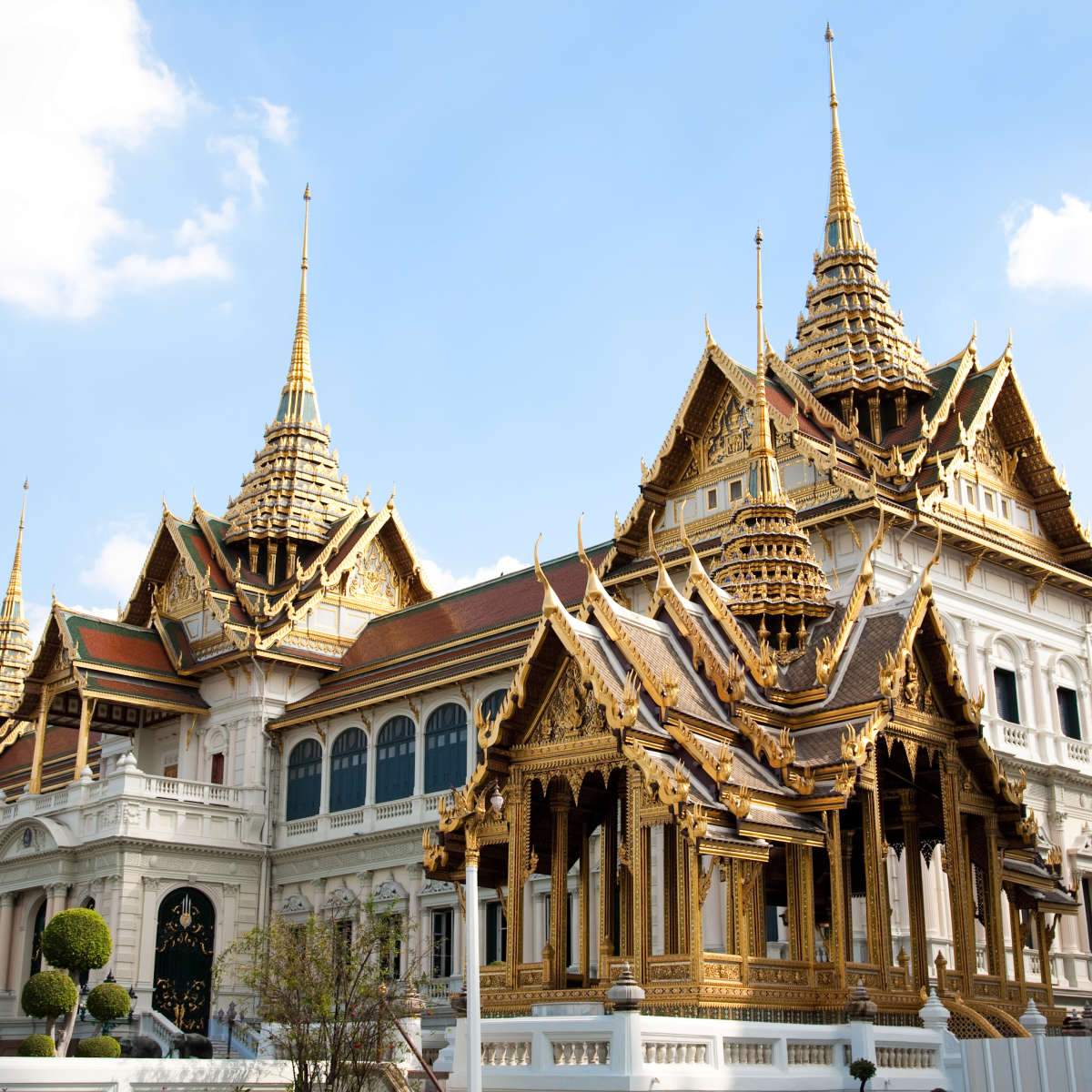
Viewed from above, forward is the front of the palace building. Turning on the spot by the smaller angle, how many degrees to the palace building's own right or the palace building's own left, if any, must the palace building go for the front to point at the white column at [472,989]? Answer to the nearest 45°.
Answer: approximately 45° to the palace building's own left

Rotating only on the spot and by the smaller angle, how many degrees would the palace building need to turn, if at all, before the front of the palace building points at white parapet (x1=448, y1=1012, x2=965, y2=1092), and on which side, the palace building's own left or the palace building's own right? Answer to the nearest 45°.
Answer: approximately 45° to the palace building's own left

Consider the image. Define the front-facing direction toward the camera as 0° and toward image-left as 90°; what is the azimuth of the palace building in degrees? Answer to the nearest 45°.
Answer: approximately 45°
